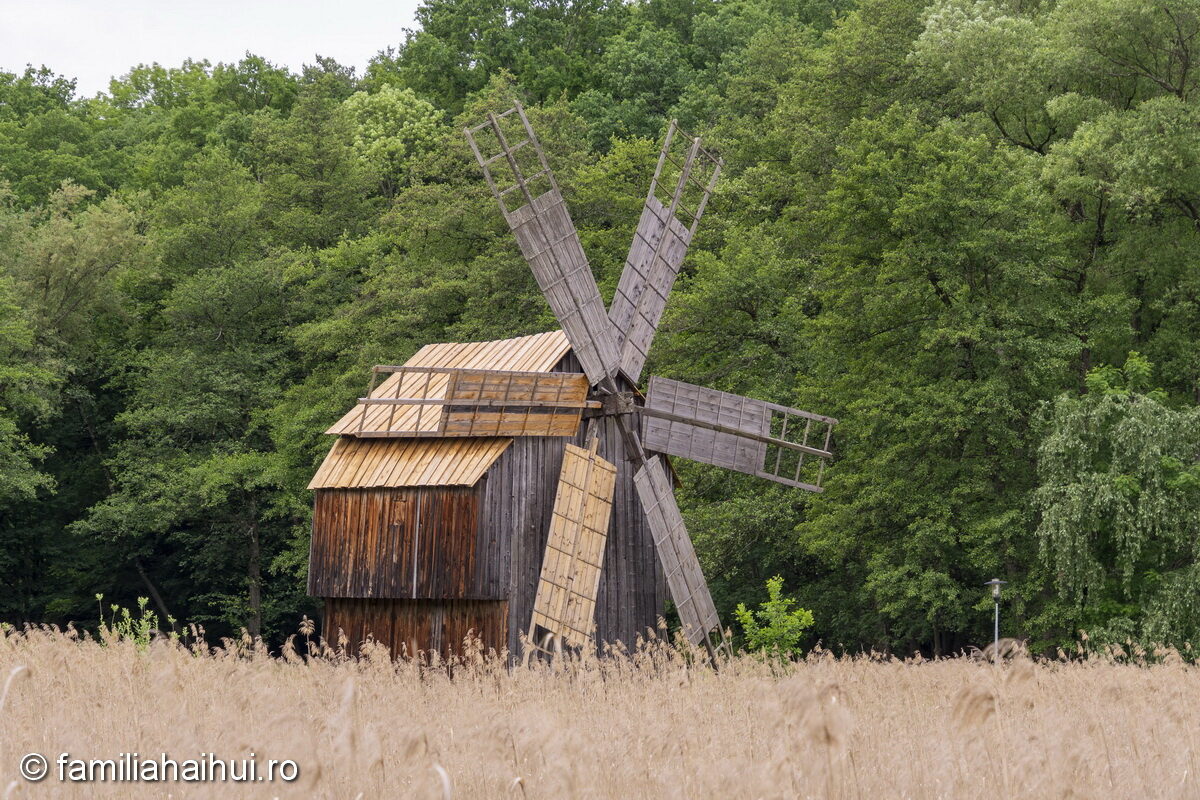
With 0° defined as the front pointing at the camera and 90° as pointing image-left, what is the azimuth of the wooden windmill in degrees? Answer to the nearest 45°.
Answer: approximately 315°

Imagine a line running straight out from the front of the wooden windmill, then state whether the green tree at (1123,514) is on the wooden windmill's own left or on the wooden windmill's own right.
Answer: on the wooden windmill's own left
